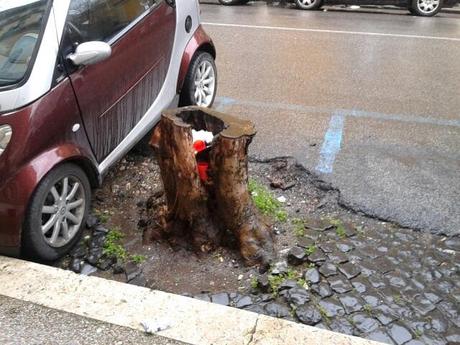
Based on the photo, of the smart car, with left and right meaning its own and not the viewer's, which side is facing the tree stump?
left

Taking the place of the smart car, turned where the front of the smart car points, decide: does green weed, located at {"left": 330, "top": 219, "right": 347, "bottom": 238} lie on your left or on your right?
on your left

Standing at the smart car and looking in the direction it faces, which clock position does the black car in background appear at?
The black car in background is roughly at 6 o'clock from the smart car.

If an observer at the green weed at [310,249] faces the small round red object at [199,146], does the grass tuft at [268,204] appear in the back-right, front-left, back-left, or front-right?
front-right

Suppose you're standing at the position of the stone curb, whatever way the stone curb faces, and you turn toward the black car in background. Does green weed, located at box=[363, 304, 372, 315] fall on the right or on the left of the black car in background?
right

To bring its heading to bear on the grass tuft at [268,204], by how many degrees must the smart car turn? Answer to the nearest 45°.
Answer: approximately 135° to its left

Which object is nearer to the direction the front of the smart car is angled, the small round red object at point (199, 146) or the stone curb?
the stone curb

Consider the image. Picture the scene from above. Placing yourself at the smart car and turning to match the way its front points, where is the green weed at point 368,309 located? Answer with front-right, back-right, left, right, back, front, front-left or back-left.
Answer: left

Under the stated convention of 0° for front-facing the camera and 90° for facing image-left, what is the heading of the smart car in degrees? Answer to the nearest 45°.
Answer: approximately 45°

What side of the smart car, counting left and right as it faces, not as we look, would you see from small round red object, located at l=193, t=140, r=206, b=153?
left
